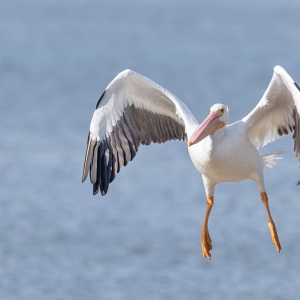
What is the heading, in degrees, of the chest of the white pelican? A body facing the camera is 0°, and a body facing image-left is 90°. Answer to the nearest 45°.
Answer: approximately 45°
